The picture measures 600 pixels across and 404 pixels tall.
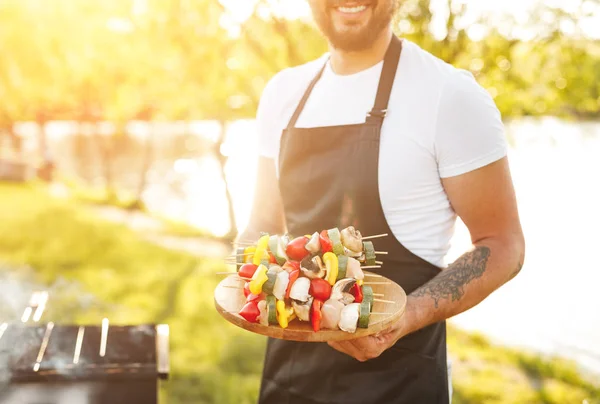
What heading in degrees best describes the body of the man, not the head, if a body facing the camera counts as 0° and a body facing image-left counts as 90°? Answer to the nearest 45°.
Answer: approximately 45°

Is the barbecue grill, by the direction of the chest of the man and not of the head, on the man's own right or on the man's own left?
on the man's own right
